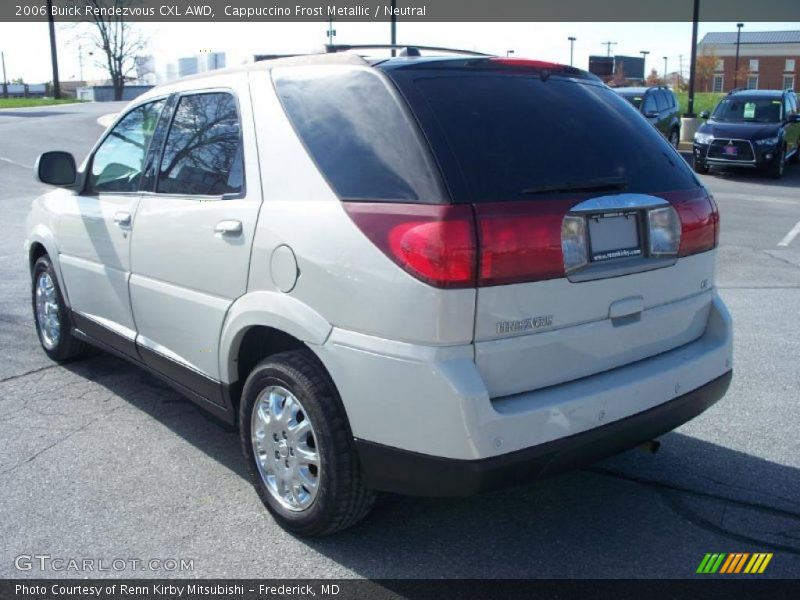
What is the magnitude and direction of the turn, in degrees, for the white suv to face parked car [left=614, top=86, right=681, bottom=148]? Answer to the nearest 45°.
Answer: approximately 45° to its right

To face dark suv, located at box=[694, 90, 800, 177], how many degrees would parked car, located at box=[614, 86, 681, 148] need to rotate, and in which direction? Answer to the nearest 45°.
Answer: approximately 90° to its left

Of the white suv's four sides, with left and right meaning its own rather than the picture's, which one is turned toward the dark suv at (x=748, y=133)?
right

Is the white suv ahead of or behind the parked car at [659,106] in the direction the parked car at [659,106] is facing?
ahead

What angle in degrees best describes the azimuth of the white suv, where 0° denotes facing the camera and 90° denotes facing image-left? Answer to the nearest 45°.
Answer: approximately 135°

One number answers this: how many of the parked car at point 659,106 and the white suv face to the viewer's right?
0

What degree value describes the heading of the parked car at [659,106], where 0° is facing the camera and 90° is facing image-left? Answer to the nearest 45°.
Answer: approximately 45°
